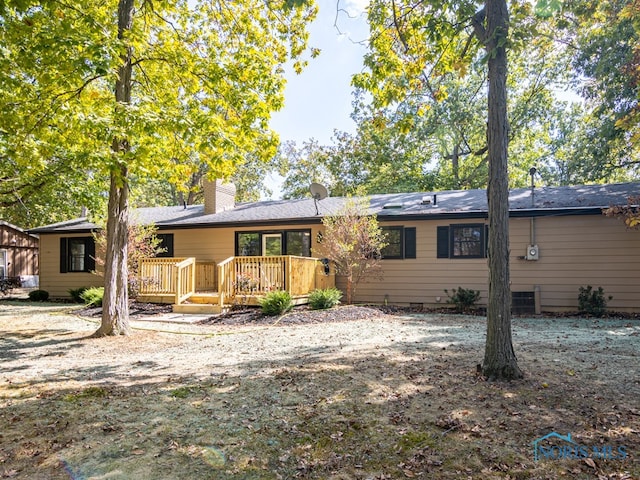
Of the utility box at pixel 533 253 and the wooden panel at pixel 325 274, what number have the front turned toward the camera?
2

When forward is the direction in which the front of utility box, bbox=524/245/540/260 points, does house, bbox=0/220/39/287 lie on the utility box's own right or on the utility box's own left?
on the utility box's own right

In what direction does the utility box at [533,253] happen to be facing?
toward the camera

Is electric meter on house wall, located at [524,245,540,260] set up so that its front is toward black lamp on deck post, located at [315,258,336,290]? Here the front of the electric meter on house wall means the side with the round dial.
no

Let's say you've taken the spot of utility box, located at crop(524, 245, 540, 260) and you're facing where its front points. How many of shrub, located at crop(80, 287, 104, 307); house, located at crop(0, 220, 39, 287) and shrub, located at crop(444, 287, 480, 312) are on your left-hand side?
0

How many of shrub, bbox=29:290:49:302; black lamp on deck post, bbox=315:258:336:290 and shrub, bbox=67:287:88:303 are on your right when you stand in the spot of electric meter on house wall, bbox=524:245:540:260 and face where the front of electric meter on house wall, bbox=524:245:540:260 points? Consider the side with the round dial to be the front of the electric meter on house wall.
3

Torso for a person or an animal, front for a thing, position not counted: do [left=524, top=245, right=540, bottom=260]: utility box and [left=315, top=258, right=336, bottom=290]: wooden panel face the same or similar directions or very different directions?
same or similar directions

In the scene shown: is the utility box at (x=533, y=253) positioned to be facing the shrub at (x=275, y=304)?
no

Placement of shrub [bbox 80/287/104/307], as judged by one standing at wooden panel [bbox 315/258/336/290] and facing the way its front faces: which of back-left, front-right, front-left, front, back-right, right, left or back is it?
right

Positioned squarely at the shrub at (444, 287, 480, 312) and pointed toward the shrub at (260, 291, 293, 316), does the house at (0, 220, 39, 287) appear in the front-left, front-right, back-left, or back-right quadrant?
front-right
